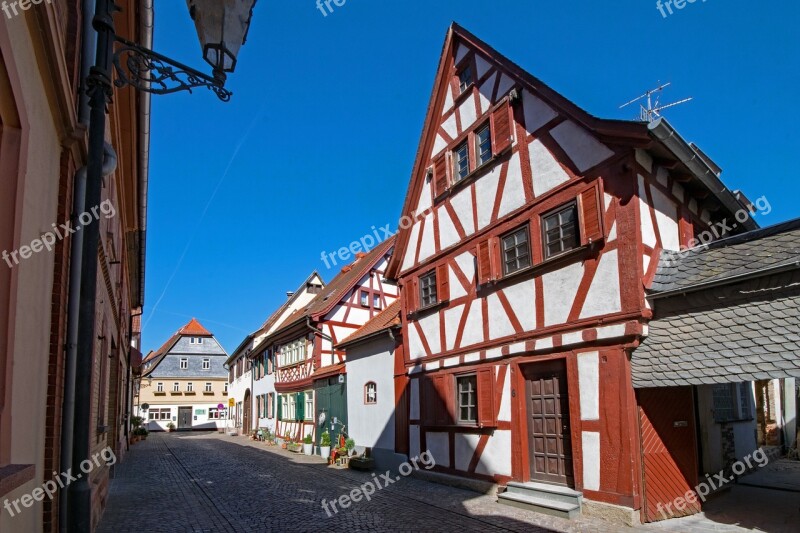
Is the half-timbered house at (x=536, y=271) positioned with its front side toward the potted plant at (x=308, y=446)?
no

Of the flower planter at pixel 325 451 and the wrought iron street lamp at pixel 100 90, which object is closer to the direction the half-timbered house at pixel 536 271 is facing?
the wrought iron street lamp

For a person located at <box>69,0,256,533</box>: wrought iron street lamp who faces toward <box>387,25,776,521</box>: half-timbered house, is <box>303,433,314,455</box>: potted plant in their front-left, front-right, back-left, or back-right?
front-left

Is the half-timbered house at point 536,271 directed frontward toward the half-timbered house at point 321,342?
no

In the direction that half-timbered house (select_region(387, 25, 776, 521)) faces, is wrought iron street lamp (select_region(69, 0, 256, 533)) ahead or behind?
ahead

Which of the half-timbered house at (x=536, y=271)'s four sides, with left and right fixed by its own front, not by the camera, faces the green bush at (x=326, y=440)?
right

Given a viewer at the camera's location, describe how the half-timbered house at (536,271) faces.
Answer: facing the viewer and to the left of the viewer
